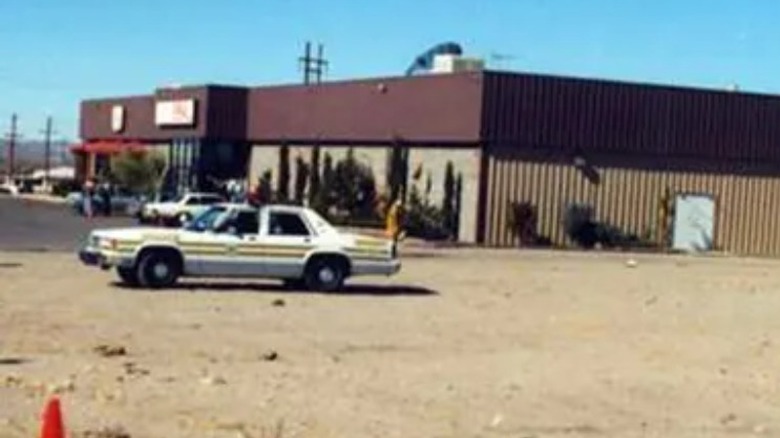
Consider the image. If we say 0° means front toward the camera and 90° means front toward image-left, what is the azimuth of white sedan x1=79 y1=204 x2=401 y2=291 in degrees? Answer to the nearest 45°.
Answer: approximately 90°
